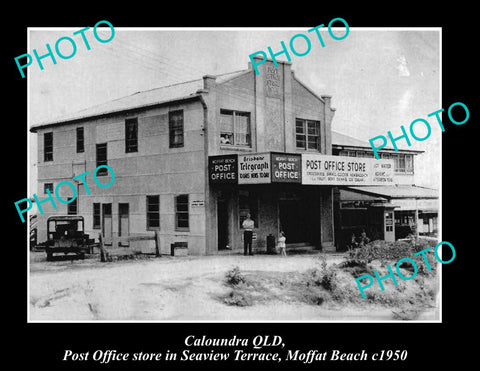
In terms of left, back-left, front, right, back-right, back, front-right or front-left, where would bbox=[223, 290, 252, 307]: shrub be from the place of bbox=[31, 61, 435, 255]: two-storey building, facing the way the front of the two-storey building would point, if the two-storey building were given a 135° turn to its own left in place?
back

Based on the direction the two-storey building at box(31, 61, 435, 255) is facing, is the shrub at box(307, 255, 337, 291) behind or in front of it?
in front

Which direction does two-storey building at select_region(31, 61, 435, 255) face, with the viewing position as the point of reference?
facing the viewer and to the right of the viewer

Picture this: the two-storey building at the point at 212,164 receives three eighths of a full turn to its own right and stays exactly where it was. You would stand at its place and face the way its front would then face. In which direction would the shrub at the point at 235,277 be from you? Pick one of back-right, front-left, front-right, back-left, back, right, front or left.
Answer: left

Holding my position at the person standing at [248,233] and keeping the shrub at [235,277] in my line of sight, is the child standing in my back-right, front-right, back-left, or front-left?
back-left
